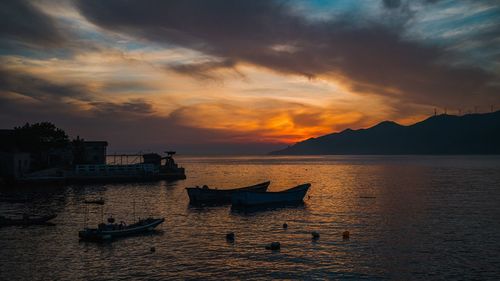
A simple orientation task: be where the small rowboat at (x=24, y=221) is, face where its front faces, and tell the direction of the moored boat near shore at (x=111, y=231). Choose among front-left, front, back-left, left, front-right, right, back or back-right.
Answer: front-right

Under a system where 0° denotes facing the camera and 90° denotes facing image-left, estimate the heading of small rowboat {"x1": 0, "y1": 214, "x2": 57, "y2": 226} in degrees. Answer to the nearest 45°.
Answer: approximately 270°

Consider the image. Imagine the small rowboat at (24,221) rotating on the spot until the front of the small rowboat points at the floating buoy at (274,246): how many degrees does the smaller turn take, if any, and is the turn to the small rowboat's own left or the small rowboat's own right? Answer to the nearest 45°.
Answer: approximately 45° to the small rowboat's own right
